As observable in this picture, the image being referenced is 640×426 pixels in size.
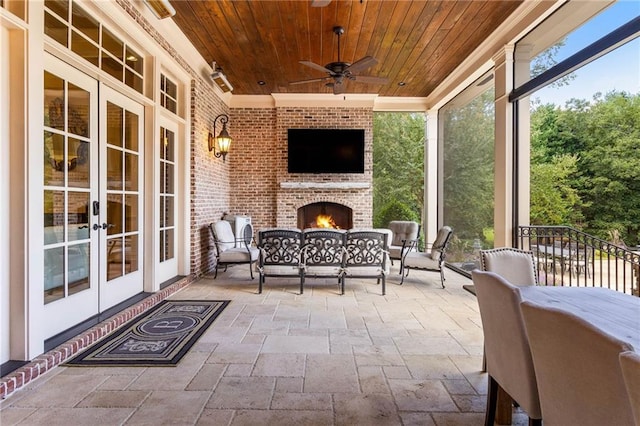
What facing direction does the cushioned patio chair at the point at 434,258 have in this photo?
to the viewer's left

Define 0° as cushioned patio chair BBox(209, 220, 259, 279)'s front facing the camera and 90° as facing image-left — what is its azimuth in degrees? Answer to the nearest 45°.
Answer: approximately 315°

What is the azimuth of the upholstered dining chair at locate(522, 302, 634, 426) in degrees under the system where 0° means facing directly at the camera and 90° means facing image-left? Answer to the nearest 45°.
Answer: approximately 225°

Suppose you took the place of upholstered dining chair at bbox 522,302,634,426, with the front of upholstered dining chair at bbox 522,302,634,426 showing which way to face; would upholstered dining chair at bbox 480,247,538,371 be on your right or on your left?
on your left

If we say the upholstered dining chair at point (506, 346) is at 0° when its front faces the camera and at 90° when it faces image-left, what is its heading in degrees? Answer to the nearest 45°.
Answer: approximately 225°

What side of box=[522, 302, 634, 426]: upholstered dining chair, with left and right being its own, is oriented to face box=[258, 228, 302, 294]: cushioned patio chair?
left

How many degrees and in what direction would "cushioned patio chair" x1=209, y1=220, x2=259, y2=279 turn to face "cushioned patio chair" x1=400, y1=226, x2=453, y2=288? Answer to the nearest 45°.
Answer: approximately 45° to its left

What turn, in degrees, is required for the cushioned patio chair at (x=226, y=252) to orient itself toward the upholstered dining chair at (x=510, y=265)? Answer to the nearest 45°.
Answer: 0° — it already faces it

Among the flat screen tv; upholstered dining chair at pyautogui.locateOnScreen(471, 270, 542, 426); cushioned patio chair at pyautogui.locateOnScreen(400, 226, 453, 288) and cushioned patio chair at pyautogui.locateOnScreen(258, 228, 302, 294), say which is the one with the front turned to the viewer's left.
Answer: cushioned patio chair at pyautogui.locateOnScreen(400, 226, 453, 288)

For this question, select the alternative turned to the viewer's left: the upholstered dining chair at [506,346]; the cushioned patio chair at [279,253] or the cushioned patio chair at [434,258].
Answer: the cushioned patio chair at [434,258]
